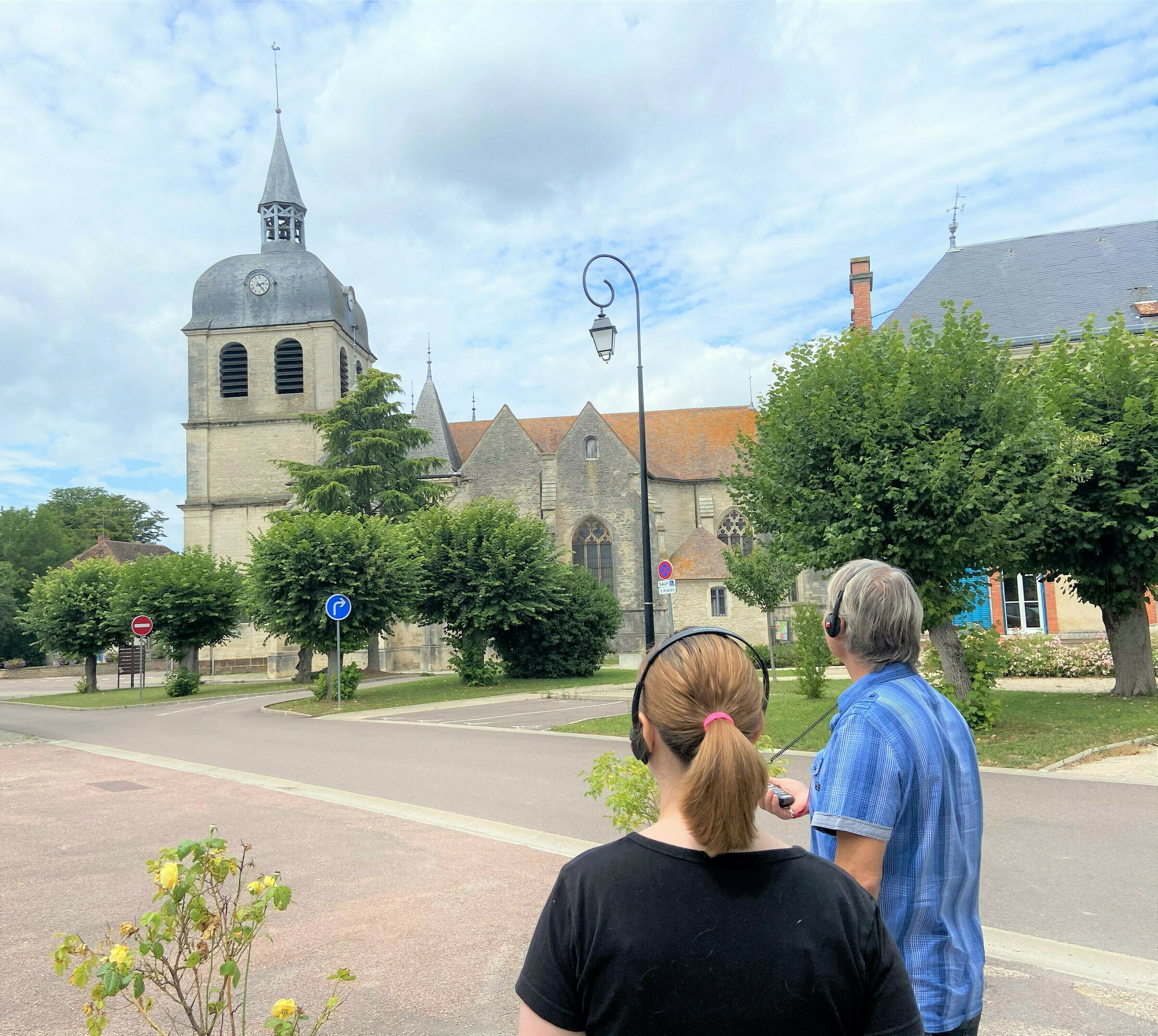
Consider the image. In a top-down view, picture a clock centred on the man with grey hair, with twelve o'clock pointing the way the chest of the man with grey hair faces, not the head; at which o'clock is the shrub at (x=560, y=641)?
The shrub is roughly at 1 o'clock from the man with grey hair.

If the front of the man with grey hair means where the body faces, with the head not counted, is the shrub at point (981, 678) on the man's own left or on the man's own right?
on the man's own right

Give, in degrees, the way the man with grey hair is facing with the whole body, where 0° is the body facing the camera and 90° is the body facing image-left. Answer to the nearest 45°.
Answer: approximately 135°

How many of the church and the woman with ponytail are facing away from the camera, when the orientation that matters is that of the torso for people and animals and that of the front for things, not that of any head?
1

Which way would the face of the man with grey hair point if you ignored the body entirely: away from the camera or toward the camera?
away from the camera

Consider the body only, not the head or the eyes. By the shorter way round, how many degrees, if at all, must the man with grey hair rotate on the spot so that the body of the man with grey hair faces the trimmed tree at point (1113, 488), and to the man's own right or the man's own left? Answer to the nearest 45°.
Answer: approximately 45° to the man's own right

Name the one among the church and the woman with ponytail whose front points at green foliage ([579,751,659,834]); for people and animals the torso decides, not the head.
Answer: the woman with ponytail

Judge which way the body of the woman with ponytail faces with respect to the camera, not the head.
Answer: away from the camera

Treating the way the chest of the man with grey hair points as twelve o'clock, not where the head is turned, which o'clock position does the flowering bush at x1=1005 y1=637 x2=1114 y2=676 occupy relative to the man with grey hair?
The flowering bush is roughly at 2 o'clock from the man with grey hair.

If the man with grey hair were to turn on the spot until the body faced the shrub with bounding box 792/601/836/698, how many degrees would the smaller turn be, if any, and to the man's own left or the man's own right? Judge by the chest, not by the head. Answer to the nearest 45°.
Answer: approximately 45° to the man's own right

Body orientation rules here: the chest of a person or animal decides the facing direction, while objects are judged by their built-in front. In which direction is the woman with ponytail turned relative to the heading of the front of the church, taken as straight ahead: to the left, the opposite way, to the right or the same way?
to the right

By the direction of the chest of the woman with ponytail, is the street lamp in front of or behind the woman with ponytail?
in front

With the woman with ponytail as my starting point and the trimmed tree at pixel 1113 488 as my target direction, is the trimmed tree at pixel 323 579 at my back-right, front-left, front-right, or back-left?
front-left

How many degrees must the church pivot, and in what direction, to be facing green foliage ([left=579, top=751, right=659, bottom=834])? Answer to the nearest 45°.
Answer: approximately 90° to its left

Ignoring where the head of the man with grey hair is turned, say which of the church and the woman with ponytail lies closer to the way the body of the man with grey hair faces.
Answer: the church

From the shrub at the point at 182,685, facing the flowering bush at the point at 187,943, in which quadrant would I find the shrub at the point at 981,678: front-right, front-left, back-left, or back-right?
front-left

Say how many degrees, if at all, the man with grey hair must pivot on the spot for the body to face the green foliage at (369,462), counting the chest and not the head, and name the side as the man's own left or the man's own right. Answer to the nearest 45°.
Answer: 0° — they already face it

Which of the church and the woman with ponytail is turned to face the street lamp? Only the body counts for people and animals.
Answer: the woman with ponytail

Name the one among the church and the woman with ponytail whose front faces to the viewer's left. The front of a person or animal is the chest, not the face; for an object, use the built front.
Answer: the church

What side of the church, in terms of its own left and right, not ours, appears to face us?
left
